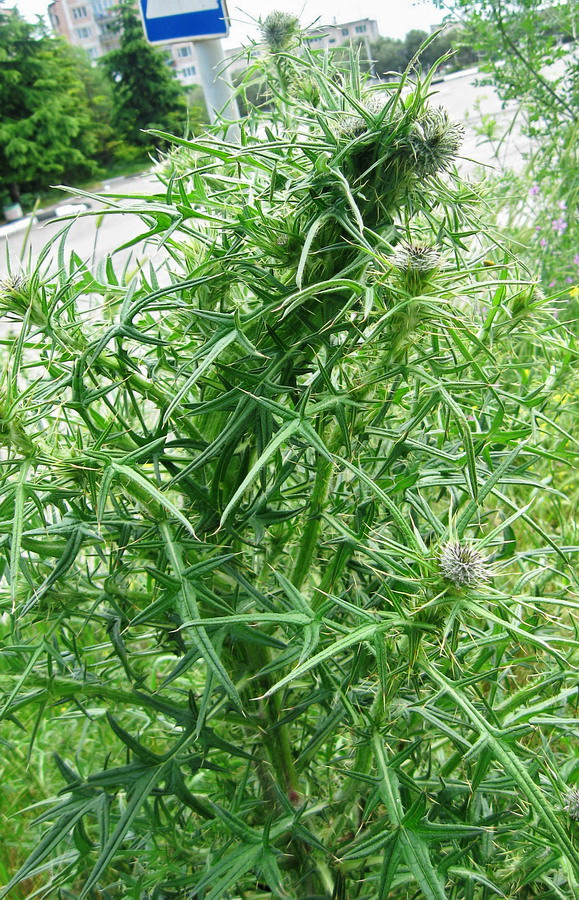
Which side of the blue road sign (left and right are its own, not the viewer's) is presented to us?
front

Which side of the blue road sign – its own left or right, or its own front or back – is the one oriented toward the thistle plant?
front

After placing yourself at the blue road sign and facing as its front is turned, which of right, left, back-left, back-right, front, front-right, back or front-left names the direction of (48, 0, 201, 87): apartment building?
back

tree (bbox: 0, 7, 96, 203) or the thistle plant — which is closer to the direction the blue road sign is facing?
the thistle plant

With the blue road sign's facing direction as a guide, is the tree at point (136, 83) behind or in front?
behind

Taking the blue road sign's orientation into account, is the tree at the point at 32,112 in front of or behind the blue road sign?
behind

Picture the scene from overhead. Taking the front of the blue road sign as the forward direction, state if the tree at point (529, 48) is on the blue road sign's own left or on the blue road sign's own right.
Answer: on the blue road sign's own left

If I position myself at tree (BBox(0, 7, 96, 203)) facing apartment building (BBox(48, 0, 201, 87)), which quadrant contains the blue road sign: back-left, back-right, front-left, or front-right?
back-right
